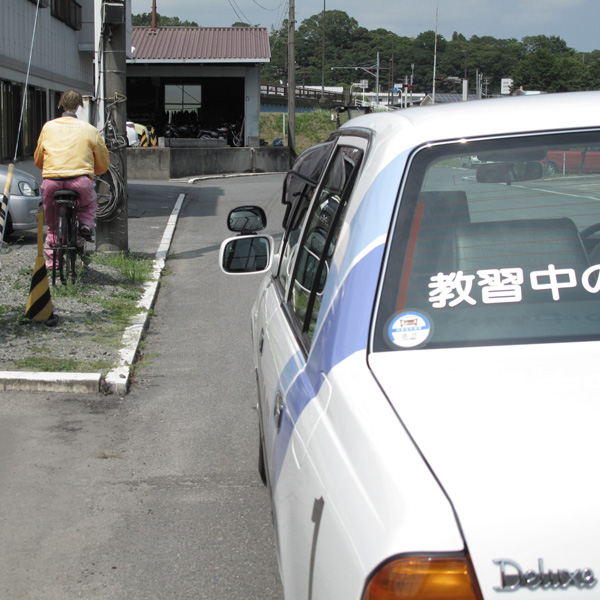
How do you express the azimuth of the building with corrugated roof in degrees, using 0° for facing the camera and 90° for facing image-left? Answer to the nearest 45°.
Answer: approximately 0°

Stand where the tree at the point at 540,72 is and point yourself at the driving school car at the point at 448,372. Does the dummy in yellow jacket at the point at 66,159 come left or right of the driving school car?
right

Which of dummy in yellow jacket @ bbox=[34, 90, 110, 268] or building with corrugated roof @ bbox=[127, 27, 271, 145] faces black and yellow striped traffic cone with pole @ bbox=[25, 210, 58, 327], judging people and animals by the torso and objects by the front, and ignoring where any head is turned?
the building with corrugated roof

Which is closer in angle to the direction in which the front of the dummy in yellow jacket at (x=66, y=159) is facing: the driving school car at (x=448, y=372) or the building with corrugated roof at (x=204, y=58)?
the building with corrugated roof

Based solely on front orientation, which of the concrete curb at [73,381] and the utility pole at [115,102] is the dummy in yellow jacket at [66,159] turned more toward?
the utility pole

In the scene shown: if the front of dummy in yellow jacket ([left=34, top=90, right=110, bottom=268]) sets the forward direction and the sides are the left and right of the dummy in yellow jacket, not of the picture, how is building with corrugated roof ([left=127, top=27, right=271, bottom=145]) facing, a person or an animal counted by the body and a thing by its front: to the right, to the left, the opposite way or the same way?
the opposite way

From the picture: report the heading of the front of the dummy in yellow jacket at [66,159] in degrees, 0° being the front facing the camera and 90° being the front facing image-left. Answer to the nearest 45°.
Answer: approximately 180°
